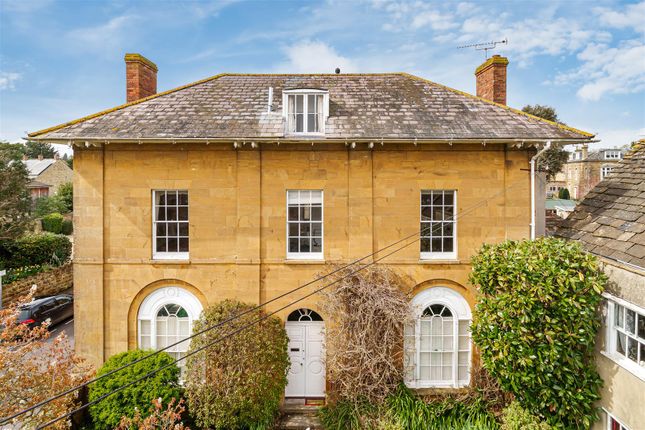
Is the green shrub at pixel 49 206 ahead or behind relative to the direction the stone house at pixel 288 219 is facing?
behind

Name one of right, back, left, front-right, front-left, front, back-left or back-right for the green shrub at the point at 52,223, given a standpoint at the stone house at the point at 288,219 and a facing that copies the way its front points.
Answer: back-right

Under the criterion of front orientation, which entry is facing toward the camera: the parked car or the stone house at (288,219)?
the stone house

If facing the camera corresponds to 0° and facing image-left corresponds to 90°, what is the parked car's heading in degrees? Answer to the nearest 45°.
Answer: approximately 225°

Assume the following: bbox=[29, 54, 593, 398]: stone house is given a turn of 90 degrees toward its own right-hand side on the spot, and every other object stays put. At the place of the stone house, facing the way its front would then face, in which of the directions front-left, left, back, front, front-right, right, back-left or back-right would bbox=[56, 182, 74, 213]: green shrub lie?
front-right

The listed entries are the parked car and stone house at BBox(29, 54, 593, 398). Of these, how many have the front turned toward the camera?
1

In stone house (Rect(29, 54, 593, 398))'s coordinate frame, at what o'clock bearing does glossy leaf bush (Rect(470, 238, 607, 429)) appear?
The glossy leaf bush is roughly at 10 o'clock from the stone house.

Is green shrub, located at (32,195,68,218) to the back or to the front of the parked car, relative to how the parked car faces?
to the front

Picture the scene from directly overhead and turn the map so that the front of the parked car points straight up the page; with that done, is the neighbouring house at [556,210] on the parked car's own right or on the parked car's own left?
on the parked car's own right

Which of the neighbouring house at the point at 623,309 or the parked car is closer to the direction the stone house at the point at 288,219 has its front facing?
the neighbouring house

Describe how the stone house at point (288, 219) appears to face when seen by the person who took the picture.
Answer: facing the viewer

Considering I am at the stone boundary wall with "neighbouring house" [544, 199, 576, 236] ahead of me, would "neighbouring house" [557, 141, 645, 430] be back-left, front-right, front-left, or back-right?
front-right

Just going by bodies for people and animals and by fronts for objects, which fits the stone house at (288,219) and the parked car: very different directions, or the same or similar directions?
very different directions
